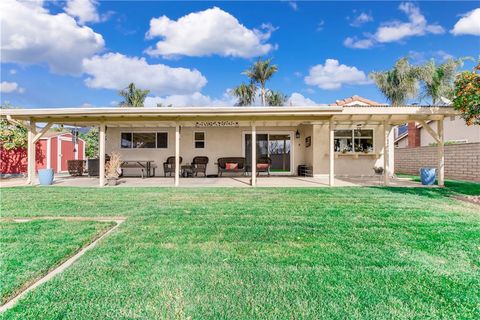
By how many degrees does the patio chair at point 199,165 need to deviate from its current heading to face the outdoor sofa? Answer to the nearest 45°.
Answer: approximately 90° to its left

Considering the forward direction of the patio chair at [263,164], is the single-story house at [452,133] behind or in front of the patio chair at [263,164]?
behind

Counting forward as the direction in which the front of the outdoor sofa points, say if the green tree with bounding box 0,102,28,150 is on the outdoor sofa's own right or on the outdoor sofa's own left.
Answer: on the outdoor sofa's own right

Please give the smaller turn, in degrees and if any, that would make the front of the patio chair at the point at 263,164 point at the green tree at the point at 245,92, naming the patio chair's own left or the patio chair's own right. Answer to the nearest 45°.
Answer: approximately 135° to the patio chair's own right

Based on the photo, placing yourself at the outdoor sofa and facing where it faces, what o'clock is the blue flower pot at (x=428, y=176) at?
The blue flower pot is roughly at 10 o'clock from the outdoor sofa.

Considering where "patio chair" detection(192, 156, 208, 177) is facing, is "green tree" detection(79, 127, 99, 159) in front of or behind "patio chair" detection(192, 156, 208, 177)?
behind

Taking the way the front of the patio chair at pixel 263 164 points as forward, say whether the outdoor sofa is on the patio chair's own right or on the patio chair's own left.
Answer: on the patio chair's own right

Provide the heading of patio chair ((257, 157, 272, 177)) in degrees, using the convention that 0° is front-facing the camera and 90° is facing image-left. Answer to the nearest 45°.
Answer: approximately 45°

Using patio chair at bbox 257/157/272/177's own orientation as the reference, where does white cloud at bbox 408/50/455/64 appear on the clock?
The white cloud is roughly at 6 o'clock from the patio chair.

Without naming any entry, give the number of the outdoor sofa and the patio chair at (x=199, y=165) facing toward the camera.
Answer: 2
